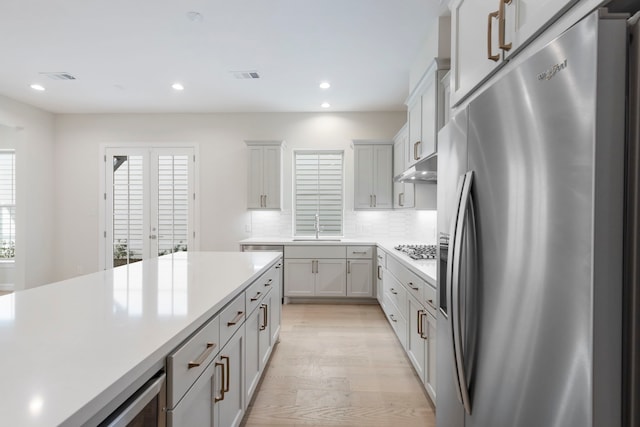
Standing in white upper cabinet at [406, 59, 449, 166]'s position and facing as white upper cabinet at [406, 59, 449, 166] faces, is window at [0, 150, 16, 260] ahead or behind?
ahead

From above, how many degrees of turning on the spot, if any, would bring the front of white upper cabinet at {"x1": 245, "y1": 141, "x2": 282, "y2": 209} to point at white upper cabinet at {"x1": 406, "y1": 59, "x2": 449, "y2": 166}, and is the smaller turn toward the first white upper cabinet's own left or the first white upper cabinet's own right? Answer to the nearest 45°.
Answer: approximately 45° to the first white upper cabinet's own left

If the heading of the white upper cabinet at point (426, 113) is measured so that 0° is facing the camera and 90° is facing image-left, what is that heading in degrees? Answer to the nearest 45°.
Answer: approximately 90°

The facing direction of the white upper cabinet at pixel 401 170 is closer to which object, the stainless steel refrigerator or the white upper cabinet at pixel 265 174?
the white upper cabinet

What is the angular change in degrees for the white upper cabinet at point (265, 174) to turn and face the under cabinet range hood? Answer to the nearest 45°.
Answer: approximately 45° to its left

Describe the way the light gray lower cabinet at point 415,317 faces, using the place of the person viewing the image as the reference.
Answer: facing to the left of the viewer

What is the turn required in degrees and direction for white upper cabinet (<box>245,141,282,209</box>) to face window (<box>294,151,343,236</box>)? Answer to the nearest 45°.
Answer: approximately 90° to its left

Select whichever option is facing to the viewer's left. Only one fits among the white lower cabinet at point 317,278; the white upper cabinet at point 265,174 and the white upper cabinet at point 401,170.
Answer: the white upper cabinet at point 401,170

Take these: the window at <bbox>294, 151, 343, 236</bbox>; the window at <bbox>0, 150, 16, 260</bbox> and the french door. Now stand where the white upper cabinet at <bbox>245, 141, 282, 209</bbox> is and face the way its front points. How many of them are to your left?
1

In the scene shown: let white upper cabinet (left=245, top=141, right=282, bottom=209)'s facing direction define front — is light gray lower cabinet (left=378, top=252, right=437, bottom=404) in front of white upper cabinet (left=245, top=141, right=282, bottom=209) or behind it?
in front

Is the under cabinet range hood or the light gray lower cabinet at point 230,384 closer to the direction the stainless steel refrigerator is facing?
the light gray lower cabinet

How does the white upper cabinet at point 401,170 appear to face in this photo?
to the viewer's left

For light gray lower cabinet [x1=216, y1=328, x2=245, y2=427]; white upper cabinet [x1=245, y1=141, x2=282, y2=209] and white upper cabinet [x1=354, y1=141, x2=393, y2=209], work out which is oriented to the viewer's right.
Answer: the light gray lower cabinet

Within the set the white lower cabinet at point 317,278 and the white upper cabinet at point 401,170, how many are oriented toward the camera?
1

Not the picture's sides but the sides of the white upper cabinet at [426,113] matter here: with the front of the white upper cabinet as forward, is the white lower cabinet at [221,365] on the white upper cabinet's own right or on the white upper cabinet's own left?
on the white upper cabinet's own left

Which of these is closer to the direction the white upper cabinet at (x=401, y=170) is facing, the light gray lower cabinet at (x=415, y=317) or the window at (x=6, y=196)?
the window
